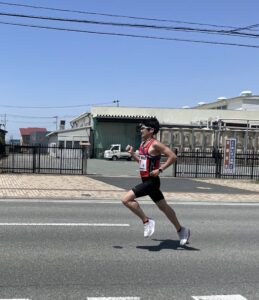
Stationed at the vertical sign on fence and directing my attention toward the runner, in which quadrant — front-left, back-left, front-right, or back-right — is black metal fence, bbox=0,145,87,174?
front-right

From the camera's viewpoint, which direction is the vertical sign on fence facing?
toward the camera

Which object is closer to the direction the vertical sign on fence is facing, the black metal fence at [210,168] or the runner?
the runner

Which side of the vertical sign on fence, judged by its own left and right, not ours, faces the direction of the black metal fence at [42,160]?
right

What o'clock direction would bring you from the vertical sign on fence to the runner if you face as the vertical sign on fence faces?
The runner is roughly at 12 o'clock from the vertical sign on fence.

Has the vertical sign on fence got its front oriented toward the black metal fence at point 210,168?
no
